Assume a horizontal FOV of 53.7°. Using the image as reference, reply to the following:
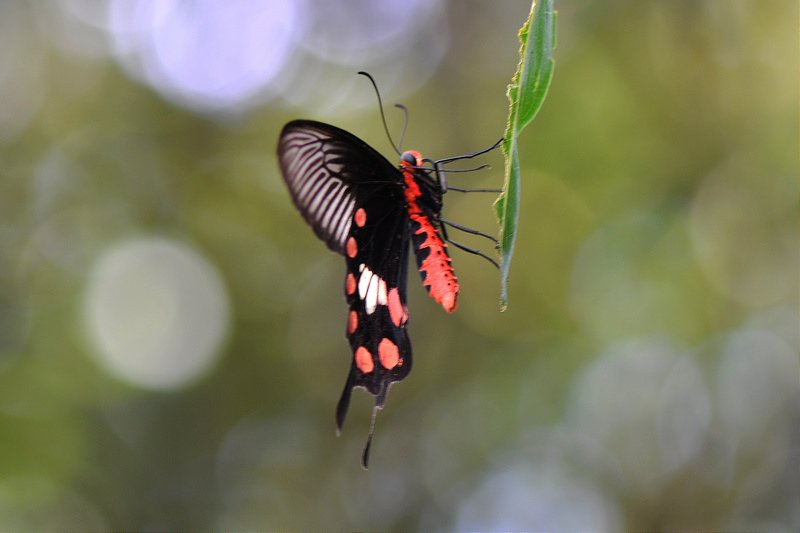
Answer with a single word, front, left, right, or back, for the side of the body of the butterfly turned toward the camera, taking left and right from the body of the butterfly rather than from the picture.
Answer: right
